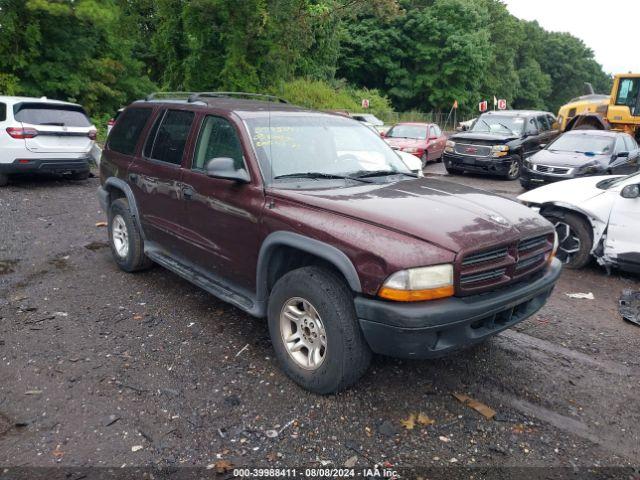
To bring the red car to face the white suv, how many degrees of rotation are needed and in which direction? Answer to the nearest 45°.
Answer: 0° — it already faces it

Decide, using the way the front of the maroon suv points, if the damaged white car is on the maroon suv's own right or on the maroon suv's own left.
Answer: on the maroon suv's own left

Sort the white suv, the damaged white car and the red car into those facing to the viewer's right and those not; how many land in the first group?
0

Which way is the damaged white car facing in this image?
to the viewer's left

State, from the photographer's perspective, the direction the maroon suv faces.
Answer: facing the viewer and to the right of the viewer

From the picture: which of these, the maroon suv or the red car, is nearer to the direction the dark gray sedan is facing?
the maroon suv

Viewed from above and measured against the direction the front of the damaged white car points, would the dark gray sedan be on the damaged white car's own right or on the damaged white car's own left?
on the damaged white car's own right

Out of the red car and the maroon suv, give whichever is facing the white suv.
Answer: the red car

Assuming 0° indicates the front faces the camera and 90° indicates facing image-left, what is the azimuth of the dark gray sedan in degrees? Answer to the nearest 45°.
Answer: approximately 45°

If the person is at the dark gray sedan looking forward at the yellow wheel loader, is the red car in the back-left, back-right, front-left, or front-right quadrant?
front-left

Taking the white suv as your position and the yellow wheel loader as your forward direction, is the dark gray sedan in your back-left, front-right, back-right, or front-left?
front-right

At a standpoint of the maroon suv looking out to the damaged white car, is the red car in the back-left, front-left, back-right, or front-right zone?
front-left
